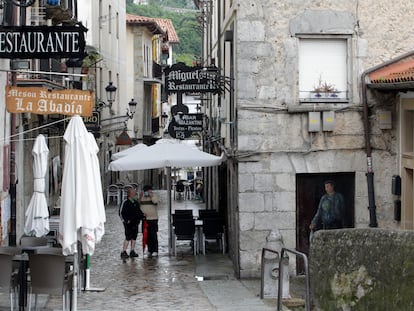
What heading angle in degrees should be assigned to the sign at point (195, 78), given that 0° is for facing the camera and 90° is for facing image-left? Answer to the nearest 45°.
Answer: approximately 0°

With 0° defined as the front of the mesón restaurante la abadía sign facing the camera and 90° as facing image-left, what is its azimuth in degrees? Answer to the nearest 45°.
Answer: approximately 0°

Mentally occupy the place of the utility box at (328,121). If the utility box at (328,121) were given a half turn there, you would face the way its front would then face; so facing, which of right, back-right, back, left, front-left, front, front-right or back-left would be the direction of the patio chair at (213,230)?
front-left
